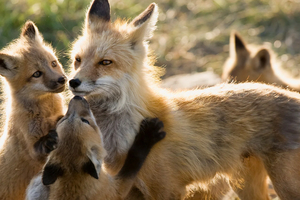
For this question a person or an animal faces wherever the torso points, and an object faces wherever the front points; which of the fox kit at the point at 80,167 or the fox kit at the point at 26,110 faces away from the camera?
the fox kit at the point at 80,167

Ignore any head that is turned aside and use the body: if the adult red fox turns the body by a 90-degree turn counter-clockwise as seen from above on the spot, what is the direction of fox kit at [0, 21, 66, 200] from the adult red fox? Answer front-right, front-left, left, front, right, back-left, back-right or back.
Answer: right

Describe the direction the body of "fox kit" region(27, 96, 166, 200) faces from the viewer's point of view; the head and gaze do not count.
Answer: away from the camera

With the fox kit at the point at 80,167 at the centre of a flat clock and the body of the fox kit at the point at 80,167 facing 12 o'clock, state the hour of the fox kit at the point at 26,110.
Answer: the fox kit at the point at 26,110 is roughly at 11 o'clock from the fox kit at the point at 80,167.

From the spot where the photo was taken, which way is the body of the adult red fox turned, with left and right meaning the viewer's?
facing to the left of the viewer

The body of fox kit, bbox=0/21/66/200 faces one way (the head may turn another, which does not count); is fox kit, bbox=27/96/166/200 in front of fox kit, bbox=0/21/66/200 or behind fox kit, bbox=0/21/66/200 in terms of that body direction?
in front

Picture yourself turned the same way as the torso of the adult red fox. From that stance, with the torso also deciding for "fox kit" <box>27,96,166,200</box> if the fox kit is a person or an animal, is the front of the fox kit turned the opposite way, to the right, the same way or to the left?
to the right

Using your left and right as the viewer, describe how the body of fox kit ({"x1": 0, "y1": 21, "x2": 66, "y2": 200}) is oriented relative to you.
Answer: facing the viewer and to the right of the viewer
